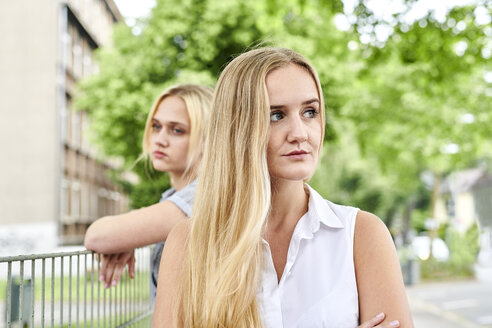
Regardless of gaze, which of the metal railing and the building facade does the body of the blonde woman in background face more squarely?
the metal railing

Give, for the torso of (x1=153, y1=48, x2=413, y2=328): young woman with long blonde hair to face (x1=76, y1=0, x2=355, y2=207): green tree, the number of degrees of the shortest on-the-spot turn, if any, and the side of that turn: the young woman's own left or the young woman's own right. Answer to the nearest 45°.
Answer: approximately 180°

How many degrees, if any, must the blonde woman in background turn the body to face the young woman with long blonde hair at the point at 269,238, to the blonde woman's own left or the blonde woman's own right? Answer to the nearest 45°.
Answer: approximately 45° to the blonde woman's own left

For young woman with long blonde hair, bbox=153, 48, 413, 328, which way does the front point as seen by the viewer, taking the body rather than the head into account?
toward the camera

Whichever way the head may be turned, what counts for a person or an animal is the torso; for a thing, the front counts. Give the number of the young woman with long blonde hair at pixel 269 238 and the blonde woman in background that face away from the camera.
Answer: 0

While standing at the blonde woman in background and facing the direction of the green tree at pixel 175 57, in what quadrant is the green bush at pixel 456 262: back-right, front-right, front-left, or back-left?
front-right

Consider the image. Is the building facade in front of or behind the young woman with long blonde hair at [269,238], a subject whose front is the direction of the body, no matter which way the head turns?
behind

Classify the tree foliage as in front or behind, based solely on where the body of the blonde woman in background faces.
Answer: behind

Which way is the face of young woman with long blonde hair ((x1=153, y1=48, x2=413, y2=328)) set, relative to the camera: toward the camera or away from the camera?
toward the camera
